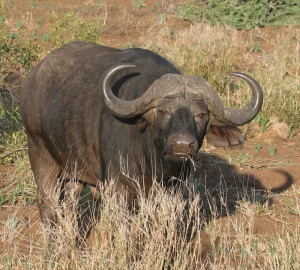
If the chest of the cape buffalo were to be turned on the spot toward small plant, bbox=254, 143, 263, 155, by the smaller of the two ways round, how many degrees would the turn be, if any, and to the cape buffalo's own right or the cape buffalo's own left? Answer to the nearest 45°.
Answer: approximately 90° to the cape buffalo's own left

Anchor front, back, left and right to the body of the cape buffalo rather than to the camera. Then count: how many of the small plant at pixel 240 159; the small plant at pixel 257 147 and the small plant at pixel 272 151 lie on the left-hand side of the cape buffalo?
3

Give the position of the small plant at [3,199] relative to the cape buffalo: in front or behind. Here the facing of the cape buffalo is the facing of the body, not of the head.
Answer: behind

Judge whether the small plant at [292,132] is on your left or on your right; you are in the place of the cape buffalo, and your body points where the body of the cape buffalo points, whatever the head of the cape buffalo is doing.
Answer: on your left

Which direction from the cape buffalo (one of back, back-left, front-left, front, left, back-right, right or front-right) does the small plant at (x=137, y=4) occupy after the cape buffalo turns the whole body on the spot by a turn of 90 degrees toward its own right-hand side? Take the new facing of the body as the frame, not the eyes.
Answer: back-right

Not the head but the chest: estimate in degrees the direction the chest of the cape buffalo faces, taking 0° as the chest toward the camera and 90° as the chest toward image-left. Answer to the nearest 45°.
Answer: approximately 315°

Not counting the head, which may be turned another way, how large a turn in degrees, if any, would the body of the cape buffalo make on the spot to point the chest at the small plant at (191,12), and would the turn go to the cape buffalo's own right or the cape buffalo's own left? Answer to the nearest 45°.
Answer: approximately 135° to the cape buffalo's own left

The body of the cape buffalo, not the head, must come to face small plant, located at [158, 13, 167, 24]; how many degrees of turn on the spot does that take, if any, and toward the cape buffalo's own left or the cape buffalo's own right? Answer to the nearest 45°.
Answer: approximately 135° to the cape buffalo's own left

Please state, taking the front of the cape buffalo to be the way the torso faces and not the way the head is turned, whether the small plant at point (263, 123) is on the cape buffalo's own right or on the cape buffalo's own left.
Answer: on the cape buffalo's own left

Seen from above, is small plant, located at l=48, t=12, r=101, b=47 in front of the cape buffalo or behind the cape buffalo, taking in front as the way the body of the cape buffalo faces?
behind
